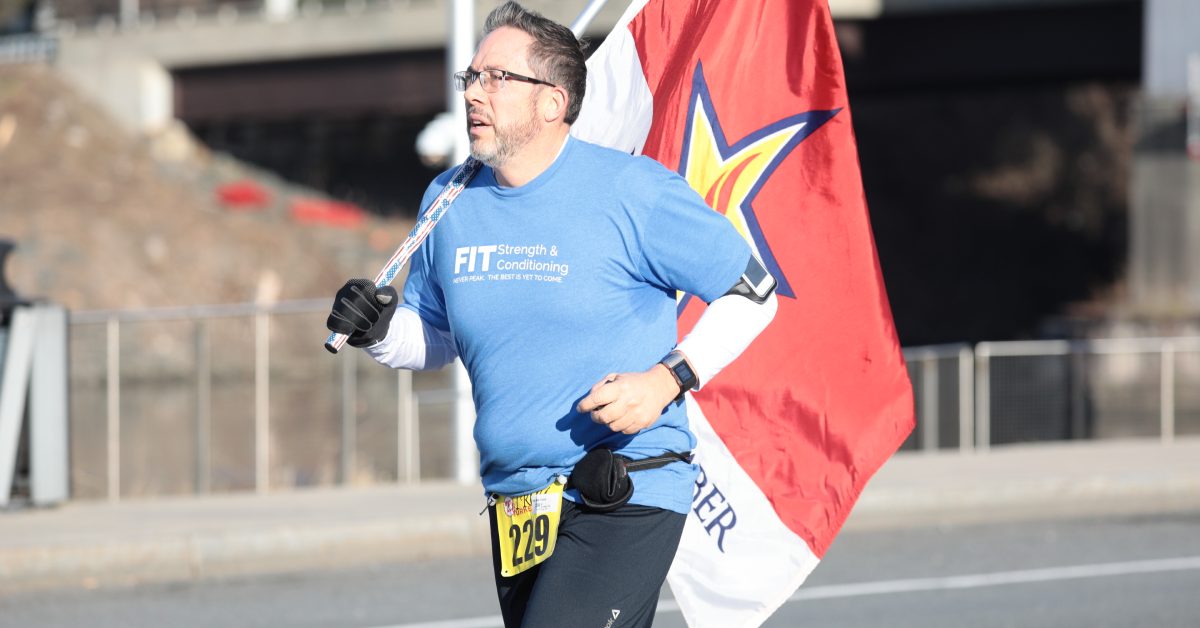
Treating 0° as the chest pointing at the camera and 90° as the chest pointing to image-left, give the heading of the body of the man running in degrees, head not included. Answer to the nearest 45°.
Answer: approximately 45°

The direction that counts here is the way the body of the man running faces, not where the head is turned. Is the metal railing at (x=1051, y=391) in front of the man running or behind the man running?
behind

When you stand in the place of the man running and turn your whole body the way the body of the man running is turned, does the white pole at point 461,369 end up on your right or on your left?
on your right
